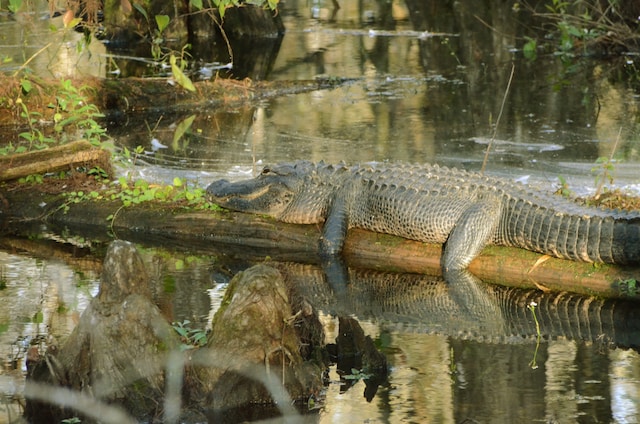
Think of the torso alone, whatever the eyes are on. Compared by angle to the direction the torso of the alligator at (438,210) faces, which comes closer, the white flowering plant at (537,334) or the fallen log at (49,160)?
the fallen log

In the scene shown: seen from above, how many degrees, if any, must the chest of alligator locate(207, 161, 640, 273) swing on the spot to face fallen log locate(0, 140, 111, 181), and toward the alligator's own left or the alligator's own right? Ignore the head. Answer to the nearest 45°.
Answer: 0° — it already faces it

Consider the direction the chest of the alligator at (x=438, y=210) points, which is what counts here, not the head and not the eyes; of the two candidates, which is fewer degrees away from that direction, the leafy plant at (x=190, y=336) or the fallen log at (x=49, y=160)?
the fallen log

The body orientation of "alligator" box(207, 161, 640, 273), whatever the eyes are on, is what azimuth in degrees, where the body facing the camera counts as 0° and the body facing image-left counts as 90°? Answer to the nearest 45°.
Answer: approximately 90°

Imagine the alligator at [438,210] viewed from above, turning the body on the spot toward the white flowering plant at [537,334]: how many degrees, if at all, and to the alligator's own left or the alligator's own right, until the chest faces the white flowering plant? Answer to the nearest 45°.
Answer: approximately 90° to the alligator's own left

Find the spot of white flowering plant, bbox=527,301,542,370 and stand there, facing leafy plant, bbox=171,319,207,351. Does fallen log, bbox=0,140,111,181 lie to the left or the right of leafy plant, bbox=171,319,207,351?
right

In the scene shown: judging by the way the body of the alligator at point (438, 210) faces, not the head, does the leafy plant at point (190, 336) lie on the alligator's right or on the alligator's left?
on the alligator's left
